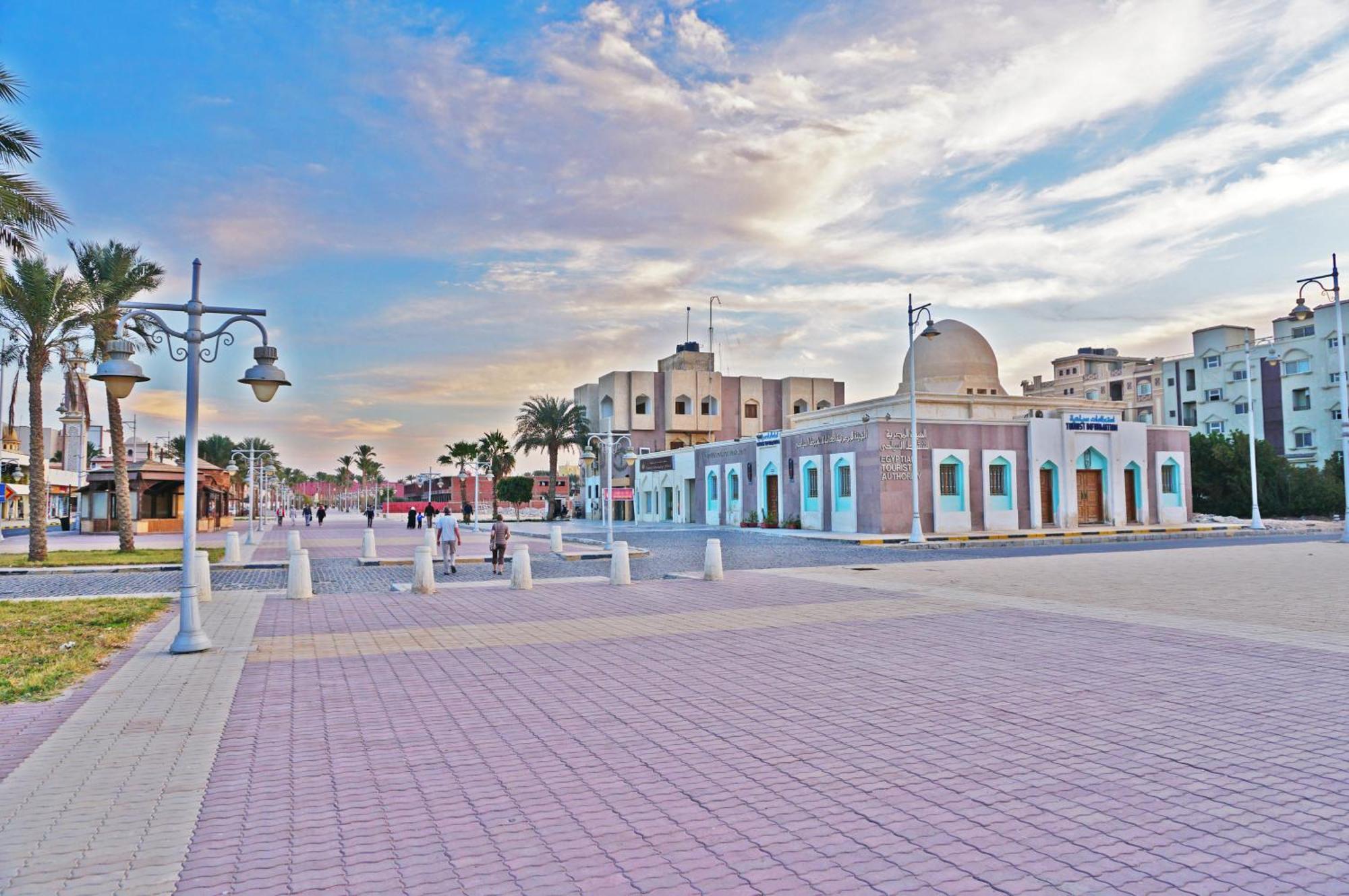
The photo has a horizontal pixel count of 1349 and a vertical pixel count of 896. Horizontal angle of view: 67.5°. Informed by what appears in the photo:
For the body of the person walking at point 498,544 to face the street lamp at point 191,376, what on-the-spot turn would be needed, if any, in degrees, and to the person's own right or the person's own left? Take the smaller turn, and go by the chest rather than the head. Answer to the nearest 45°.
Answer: approximately 180°

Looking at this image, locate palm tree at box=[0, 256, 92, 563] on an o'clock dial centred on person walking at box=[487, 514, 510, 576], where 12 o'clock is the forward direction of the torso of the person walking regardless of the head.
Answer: The palm tree is roughly at 10 o'clock from the person walking.

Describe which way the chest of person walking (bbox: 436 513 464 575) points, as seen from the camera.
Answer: away from the camera

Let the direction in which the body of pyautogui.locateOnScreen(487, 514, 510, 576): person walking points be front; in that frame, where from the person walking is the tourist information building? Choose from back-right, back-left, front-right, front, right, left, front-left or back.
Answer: front-right

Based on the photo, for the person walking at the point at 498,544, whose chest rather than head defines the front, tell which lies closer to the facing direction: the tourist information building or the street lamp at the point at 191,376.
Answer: the tourist information building

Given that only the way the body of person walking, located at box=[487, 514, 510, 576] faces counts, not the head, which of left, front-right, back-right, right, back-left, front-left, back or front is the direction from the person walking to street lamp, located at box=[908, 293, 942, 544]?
front-right

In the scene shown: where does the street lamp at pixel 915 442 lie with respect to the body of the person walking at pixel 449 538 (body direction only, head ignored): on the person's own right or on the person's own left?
on the person's own right

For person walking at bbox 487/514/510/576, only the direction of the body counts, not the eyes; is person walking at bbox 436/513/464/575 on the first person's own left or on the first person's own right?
on the first person's own left

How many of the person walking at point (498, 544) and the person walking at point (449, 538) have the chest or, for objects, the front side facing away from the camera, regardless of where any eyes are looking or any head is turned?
2

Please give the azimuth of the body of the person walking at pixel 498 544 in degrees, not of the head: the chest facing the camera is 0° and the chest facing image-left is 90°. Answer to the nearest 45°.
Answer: approximately 180°

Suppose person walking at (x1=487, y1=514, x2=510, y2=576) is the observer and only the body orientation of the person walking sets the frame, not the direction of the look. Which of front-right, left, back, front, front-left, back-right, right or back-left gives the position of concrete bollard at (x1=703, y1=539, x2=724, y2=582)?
back-right

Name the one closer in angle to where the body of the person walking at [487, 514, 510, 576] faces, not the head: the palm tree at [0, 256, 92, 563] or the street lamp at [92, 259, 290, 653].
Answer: the palm tree
